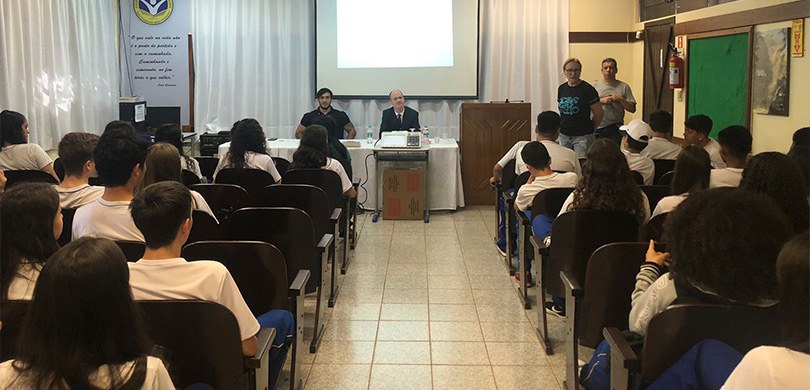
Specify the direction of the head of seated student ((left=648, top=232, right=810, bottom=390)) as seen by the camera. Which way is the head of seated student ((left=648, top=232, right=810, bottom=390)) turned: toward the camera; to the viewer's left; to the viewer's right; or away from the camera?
away from the camera

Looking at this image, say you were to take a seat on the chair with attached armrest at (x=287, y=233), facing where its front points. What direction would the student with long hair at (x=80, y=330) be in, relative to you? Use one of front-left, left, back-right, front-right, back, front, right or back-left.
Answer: back

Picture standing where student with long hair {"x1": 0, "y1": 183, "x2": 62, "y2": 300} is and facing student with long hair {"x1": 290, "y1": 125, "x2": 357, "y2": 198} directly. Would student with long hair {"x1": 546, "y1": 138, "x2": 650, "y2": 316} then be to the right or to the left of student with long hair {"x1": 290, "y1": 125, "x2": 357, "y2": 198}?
right

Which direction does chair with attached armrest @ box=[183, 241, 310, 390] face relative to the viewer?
away from the camera

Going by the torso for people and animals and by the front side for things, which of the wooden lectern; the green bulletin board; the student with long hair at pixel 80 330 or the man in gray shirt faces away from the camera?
the student with long hair

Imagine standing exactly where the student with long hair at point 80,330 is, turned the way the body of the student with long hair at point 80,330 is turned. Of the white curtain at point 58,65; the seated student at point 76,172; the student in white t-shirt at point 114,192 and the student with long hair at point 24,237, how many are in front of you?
4

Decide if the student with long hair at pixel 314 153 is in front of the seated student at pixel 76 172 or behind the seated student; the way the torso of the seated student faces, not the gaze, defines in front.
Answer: in front

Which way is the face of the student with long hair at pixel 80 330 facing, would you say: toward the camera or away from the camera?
away from the camera

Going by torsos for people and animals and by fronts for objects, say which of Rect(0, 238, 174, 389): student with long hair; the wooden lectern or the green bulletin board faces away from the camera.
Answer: the student with long hair

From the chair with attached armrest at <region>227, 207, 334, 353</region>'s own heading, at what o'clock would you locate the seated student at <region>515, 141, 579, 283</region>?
The seated student is roughly at 2 o'clock from the chair with attached armrest.

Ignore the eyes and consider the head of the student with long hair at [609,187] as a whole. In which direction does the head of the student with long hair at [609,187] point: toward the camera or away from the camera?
away from the camera

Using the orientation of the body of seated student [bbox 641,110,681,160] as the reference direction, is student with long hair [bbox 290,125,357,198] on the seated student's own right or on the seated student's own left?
on the seated student's own left

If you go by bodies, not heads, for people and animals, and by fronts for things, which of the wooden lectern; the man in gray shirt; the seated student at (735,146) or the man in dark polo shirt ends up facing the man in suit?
the seated student

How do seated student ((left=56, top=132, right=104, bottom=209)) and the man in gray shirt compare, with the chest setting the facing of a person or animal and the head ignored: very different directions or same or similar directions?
very different directions

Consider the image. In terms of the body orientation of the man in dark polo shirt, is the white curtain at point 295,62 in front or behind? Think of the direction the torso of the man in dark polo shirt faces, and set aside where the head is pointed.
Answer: behind

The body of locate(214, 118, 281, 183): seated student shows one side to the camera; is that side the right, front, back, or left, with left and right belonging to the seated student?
back
